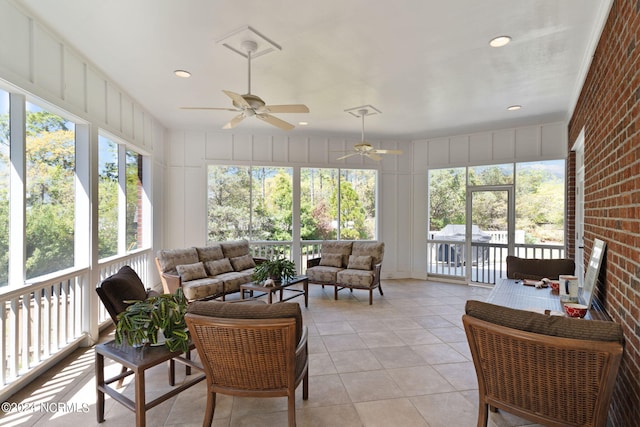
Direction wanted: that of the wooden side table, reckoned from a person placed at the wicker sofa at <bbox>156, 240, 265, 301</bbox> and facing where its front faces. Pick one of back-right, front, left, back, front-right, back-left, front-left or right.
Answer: front-right

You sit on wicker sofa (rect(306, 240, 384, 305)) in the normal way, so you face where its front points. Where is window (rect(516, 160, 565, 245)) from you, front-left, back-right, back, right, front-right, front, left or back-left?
back-left

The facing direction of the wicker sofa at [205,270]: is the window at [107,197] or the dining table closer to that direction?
the dining table

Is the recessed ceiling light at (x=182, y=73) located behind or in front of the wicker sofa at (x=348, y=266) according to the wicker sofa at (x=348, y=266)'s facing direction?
in front

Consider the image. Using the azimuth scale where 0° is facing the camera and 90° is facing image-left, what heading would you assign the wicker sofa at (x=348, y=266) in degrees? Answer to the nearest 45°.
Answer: approximately 45°

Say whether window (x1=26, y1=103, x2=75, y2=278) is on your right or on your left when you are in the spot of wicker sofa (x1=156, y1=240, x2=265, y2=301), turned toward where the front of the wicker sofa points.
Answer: on your right

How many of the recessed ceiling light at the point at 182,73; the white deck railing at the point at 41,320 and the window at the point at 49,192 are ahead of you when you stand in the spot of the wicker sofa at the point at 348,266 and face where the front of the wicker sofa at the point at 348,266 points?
3

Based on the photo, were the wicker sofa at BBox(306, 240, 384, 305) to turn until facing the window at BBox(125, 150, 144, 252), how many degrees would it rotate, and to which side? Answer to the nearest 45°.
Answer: approximately 45° to its right

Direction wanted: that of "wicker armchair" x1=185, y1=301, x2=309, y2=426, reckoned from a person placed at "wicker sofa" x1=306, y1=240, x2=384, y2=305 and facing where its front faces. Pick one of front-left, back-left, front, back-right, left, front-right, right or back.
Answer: front-left

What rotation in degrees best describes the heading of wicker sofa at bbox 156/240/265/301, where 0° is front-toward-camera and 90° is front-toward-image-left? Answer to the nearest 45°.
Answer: approximately 315°
